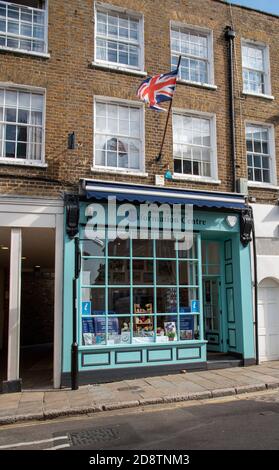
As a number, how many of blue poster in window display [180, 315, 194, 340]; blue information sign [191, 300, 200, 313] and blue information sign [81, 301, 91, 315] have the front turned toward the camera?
3

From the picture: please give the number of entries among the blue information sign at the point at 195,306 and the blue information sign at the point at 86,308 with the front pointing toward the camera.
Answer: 2

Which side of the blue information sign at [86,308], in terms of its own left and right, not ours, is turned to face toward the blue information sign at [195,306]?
left

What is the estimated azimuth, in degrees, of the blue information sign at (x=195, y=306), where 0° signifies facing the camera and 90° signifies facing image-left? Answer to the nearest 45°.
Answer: approximately 0°

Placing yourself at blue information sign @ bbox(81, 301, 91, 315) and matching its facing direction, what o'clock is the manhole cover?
The manhole cover is roughly at 12 o'clock from the blue information sign.
